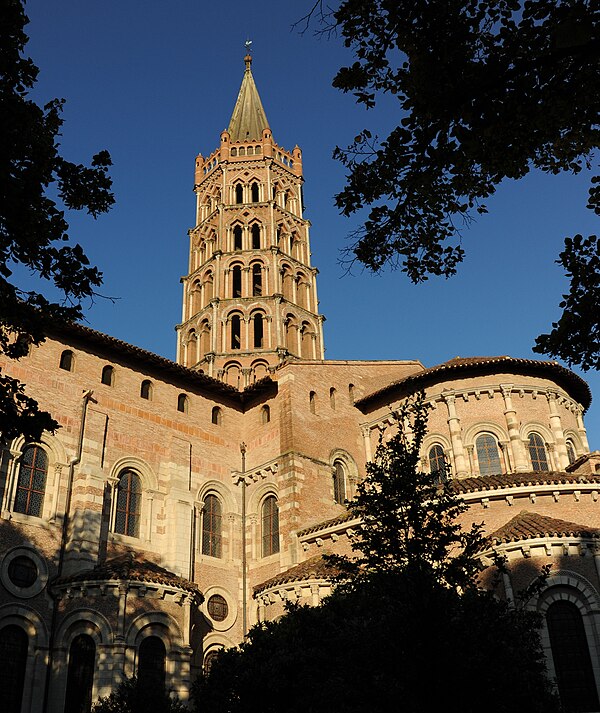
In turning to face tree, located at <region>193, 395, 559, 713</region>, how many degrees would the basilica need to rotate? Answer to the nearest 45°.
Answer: approximately 135° to its left

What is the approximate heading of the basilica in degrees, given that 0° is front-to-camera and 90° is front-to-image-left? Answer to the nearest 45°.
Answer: approximately 135°
